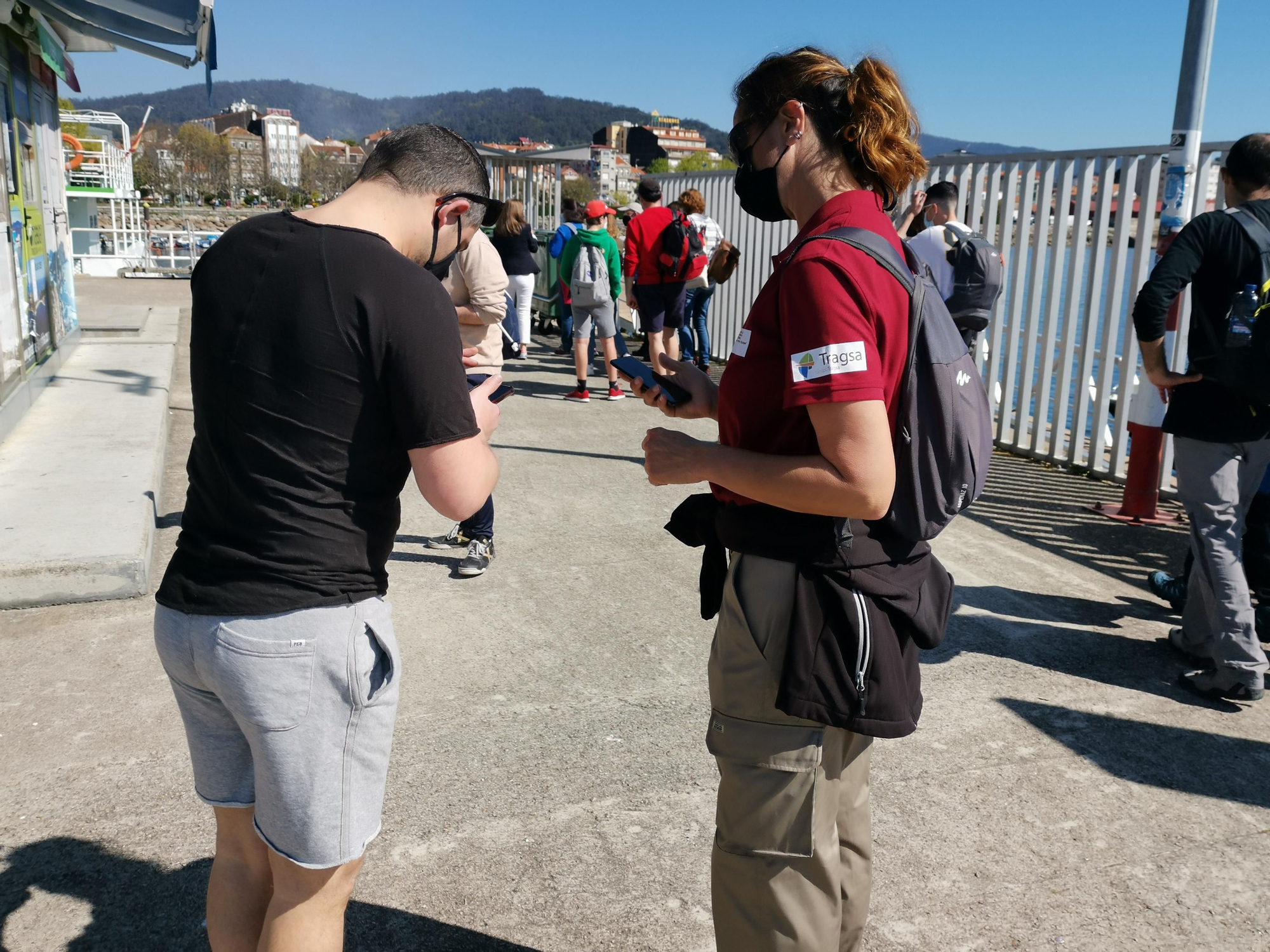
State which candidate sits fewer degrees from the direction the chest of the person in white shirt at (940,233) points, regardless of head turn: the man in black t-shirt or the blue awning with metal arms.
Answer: the blue awning with metal arms

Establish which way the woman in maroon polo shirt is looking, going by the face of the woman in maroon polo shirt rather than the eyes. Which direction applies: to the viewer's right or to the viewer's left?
to the viewer's left

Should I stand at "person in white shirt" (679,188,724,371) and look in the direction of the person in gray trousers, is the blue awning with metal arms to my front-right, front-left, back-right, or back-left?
front-right

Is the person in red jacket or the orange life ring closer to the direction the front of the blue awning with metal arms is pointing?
the person in red jacket

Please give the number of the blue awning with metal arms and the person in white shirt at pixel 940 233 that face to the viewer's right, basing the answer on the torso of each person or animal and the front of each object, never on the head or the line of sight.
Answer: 1

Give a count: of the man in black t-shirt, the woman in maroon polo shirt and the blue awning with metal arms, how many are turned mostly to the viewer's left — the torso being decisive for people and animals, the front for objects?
1

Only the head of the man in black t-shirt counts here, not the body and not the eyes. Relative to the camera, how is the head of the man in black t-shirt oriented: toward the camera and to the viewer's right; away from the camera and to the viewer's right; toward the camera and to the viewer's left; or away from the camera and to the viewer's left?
away from the camera and to the viewer's right

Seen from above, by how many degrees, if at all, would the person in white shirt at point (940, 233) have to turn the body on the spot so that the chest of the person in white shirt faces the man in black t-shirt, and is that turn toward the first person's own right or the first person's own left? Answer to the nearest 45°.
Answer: approximately 135° to the first person's own left

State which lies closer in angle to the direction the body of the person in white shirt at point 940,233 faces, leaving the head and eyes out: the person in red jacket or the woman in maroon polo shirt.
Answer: the person in red jacket

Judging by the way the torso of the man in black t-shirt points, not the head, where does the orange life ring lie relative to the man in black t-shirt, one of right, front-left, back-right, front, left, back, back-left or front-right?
front-left

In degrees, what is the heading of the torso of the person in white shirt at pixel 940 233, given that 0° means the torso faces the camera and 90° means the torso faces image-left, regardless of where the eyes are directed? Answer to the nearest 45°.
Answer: approximately 135°

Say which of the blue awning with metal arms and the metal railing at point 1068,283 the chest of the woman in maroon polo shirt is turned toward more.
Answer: the blue awning with metal arms

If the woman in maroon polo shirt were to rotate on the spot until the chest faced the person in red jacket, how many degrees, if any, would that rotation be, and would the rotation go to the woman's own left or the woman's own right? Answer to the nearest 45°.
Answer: approximately 90° to the woman's own right

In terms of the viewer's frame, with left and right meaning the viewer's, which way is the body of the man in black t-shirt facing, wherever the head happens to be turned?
facing away from the viewer and to the right of the viewer

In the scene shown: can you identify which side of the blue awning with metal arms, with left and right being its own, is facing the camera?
right

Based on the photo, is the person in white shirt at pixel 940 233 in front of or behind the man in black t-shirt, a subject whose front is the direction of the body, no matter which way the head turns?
in front

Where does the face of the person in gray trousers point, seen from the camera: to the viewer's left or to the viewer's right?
to the viewer's left

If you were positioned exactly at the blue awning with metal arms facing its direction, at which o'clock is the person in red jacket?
The person in red jacket is roughly at 12 o'clock from the blue awning with metal arms.

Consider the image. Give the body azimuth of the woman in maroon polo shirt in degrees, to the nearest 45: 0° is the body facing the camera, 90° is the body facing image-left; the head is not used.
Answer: approximately 90°

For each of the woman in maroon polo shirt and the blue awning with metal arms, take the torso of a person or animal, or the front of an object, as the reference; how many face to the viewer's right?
1

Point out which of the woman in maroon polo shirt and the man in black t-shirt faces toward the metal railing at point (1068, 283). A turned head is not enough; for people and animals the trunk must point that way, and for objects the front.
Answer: the man in black t-shirt
